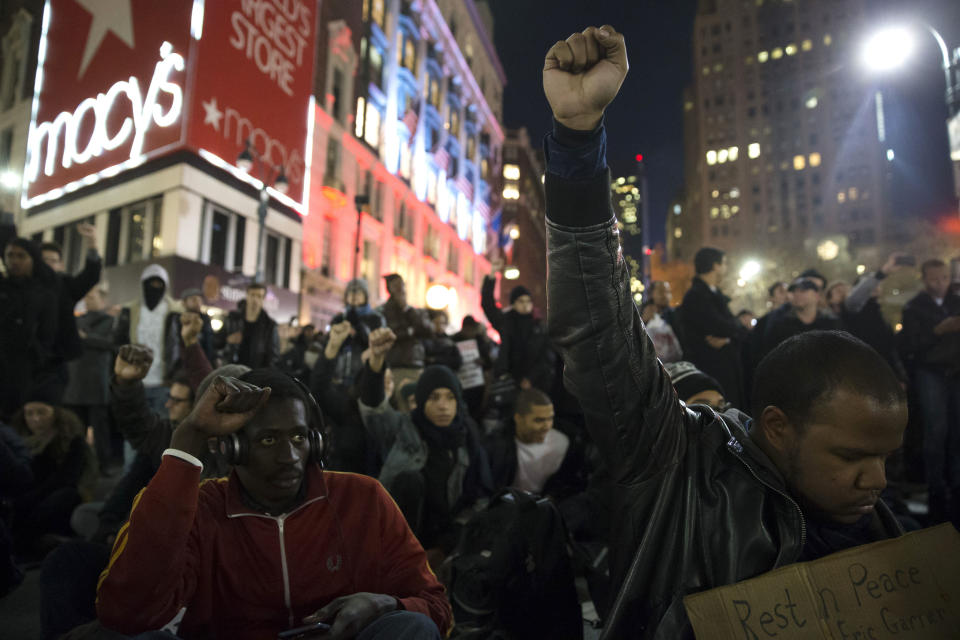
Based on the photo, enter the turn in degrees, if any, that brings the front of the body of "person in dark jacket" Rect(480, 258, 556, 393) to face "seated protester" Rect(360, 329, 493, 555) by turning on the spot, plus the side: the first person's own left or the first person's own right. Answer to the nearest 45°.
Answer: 0° — they already face them

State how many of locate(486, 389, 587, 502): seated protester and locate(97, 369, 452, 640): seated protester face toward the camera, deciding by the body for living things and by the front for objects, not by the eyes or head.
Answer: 2

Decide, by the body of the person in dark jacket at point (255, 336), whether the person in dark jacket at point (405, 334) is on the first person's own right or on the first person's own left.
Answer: on the first person's own left

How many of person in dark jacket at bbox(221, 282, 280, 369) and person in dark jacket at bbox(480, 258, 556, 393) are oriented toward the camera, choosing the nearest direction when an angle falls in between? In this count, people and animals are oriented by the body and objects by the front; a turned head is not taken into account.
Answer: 2

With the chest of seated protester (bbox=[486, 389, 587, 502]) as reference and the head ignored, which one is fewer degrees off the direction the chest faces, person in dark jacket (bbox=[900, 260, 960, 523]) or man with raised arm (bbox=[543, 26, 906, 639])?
the man with raised arm

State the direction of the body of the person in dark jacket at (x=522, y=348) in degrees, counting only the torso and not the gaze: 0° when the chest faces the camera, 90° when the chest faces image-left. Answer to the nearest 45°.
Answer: approximately 0°

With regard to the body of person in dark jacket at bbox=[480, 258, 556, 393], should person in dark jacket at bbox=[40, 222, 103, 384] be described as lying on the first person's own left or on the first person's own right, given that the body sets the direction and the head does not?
on the first person's own right

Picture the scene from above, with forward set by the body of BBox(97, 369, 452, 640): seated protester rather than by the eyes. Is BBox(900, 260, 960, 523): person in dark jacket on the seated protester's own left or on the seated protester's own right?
on the seated protester's own left

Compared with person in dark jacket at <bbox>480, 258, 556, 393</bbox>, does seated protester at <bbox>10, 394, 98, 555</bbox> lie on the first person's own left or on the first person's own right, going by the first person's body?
on the first person's own right

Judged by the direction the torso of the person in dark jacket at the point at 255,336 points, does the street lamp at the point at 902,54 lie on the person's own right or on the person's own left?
on the person's own left

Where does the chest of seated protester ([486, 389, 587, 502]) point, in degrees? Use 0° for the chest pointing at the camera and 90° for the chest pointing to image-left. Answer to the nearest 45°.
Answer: approximately 0°

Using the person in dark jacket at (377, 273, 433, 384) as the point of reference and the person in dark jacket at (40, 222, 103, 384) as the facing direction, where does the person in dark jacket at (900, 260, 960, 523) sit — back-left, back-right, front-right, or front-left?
back-left

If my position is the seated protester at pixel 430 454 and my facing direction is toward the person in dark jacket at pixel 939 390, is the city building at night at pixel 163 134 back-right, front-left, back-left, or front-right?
back-left

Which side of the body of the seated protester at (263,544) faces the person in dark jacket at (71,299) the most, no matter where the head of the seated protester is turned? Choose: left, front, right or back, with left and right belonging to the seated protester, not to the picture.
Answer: back

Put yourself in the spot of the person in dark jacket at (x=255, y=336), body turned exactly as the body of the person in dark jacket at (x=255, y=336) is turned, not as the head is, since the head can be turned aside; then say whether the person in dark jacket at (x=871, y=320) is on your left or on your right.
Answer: on your left

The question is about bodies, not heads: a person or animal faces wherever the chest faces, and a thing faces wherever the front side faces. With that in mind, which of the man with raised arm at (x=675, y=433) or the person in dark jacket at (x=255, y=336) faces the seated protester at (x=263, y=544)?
the person in dark jacket
